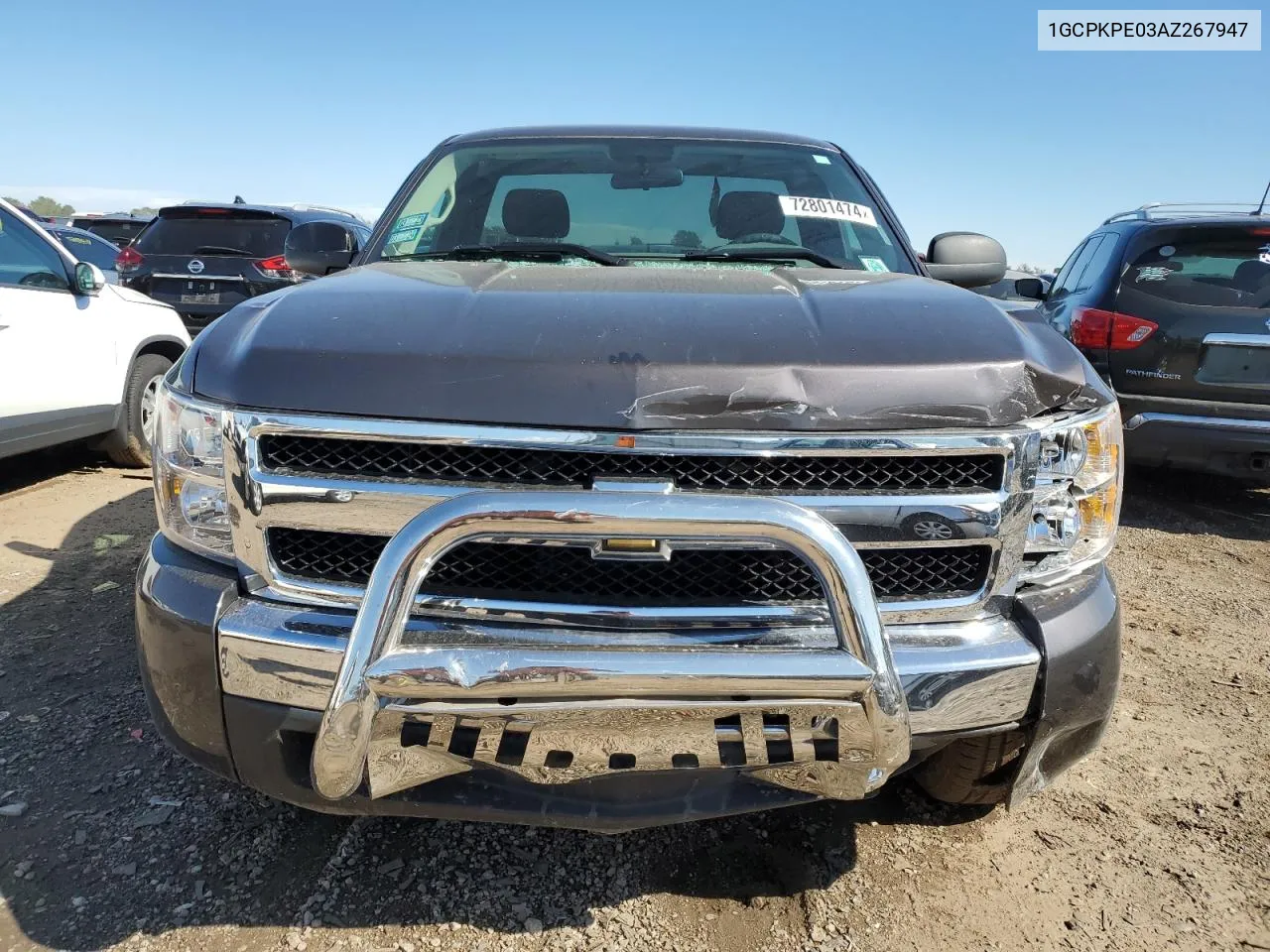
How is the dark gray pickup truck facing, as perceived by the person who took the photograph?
facing the viewer

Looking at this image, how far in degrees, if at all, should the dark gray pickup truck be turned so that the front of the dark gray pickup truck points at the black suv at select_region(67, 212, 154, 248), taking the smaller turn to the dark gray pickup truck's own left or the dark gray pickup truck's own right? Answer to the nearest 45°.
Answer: approximately 135° to the dark gray pickup truck's own right

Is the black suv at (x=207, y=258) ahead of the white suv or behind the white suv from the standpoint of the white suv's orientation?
ahead

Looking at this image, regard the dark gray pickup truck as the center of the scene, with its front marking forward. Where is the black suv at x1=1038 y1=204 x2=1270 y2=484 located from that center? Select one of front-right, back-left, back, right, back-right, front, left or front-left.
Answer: back-left

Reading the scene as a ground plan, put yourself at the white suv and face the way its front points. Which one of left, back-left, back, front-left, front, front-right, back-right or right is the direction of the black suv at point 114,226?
front-left

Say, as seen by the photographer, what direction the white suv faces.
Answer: facing away from the viewer and to the right of the viewer

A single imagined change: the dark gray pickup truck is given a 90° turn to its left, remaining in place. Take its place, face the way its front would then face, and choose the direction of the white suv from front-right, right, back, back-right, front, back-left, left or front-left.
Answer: back-left

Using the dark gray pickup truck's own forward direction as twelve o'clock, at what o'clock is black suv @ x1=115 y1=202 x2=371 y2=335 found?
The black suv is roughly at 5 o'clock from the dark gray pickup truck.
